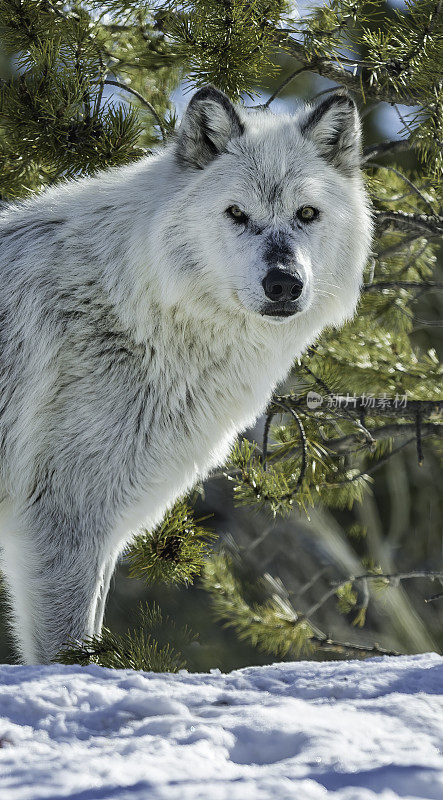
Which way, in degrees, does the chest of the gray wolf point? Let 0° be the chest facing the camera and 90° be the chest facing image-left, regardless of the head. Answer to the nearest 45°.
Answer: approximately 270°
